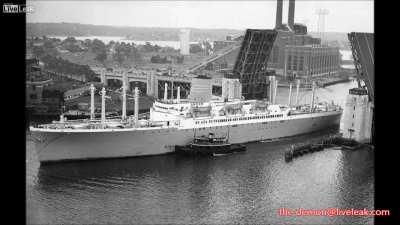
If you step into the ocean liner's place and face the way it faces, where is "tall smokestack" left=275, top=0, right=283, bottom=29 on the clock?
The tall smokestack is roughly at 5 o'clock from the ocean liner.

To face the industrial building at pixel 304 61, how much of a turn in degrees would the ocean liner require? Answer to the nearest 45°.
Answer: approximately 135° to its right

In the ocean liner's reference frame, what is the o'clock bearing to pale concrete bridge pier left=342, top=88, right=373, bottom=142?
The pale concrete bridge pier is roughly at 7 o'clock from the ocean liner.

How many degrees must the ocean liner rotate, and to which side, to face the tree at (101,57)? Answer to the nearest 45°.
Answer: approximately 135° to its right

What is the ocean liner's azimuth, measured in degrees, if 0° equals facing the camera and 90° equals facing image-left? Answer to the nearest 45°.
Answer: approximately 45°

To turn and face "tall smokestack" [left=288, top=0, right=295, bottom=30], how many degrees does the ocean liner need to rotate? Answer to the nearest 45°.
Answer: approximately 135° to its right
